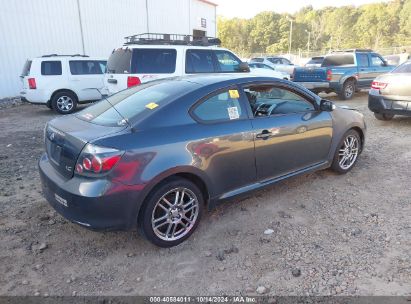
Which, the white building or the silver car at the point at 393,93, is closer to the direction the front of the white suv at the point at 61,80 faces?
the silver car

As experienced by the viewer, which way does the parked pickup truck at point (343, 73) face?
facing away from the viewer and to the right of the viewer

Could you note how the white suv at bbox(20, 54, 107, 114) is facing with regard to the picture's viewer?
facing to the right of the viewer

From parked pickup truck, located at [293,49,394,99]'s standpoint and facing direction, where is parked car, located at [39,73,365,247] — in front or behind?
behind

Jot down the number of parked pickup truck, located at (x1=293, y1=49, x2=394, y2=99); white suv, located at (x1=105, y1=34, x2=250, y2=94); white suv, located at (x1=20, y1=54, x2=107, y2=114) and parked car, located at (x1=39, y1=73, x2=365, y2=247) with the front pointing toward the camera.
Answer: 0

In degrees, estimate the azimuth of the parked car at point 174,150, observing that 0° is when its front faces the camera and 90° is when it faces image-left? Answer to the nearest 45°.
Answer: approximately 225°

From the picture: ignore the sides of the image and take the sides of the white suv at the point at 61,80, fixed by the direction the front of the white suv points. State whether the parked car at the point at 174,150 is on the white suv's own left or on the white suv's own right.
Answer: on the white suv's own right

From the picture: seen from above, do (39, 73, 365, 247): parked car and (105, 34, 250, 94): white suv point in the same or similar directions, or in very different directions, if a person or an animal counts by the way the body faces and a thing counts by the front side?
same or similar directions

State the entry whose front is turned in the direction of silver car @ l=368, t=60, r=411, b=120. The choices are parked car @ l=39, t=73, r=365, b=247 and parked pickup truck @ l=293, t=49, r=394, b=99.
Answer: parked car @ l=39, t=73, r=365, b=247

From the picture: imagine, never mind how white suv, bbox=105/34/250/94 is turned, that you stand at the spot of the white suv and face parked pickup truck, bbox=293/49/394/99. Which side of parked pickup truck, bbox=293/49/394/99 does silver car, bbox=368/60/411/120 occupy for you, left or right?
right

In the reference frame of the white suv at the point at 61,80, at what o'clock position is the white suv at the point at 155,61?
The white suv at the point at 155,61 is roughly at 2 o'clock from the white suv at the point at 61,80.

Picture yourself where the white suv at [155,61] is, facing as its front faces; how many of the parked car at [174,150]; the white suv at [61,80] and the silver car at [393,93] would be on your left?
1

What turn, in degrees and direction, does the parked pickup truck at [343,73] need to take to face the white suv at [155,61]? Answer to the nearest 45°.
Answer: approximately 180°

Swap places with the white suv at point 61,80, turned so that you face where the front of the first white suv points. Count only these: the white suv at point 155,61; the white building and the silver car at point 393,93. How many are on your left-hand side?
1

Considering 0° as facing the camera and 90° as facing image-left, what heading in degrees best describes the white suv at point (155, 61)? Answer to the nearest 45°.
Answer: approximately 225°

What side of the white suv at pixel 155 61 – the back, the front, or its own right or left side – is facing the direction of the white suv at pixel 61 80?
left
